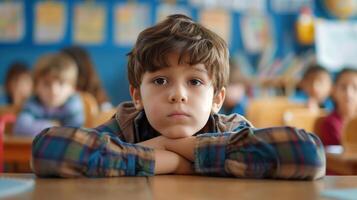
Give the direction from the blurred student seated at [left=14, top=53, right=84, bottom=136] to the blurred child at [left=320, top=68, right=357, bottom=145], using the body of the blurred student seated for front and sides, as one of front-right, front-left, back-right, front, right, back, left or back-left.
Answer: left

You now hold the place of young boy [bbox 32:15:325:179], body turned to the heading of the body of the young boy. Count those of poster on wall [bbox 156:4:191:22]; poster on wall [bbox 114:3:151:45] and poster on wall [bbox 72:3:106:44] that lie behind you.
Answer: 3

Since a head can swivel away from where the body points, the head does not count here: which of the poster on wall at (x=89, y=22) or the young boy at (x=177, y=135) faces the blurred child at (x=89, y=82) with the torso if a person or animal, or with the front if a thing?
the poster on wall

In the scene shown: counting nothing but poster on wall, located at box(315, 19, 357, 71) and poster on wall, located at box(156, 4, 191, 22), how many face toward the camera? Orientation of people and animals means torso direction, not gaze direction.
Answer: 2

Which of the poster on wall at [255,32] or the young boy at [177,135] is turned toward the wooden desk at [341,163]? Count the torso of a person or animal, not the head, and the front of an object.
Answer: the poster on wall

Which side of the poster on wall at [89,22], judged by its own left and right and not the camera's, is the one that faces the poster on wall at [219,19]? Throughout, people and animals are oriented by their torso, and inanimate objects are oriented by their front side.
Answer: left
